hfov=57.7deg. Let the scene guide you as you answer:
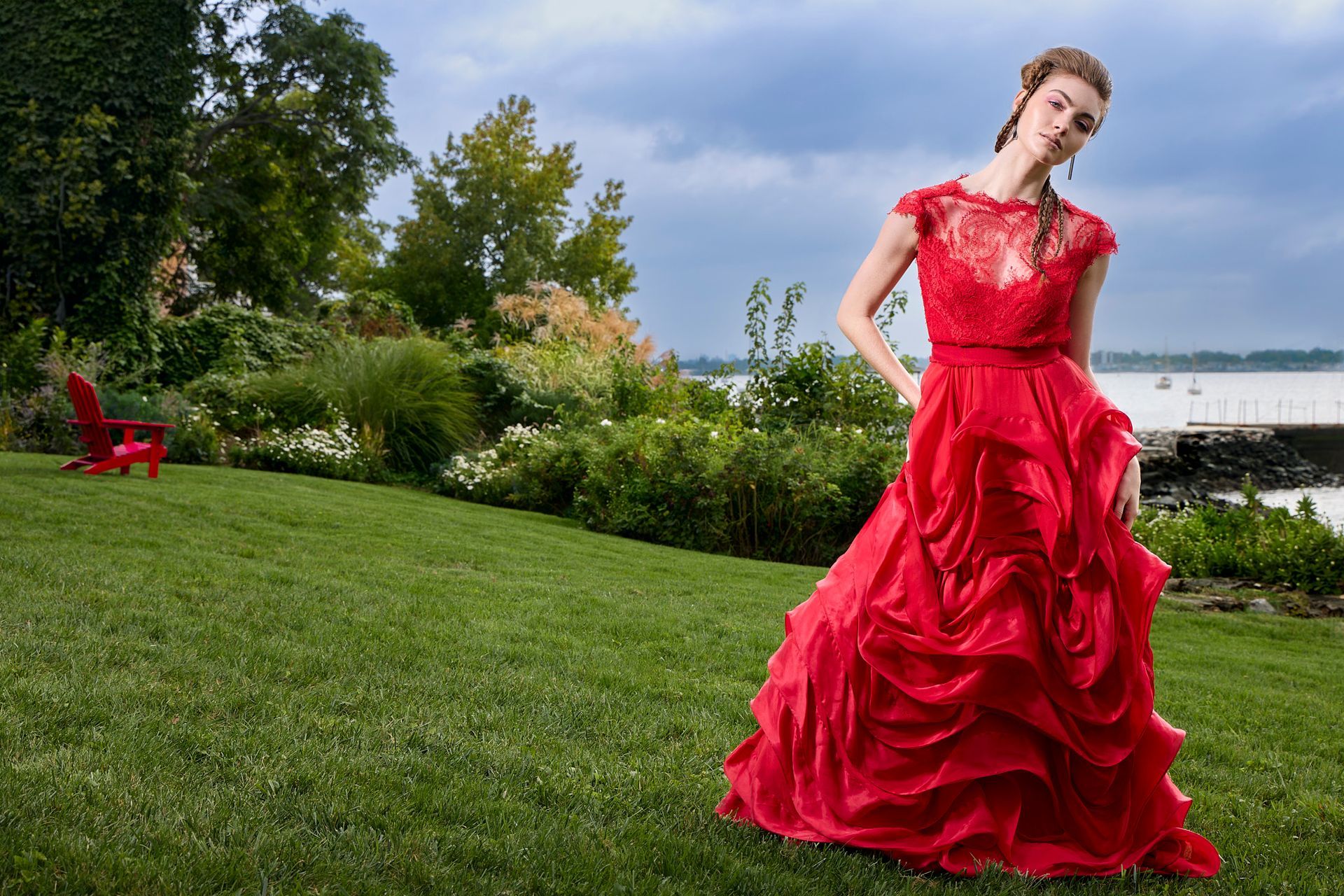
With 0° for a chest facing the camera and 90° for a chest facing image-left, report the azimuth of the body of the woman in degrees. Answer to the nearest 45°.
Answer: approximately 0°

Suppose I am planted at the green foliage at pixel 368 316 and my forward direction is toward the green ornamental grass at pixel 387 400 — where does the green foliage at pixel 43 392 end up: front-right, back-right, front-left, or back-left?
front-right

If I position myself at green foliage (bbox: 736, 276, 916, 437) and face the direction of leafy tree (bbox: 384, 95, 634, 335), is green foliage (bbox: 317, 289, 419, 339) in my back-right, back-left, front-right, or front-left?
front-left

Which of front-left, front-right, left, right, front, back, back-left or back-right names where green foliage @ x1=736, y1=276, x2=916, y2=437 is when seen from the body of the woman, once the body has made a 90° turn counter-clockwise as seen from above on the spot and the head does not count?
left

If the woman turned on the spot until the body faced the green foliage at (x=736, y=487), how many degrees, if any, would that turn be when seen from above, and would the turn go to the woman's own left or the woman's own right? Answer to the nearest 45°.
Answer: approximately 180°

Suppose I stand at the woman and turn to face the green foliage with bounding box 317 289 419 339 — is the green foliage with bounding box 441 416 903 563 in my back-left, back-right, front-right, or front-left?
front-right

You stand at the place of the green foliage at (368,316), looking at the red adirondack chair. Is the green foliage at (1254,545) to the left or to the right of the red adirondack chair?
left

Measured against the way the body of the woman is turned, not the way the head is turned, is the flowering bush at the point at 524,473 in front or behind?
behind

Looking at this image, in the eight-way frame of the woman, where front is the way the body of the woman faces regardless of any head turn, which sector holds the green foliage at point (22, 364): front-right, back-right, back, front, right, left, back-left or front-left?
back-right

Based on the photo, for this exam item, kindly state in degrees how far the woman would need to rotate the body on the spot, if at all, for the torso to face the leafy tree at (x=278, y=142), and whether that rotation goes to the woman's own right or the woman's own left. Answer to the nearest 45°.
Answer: approximately 135° to the woman's own right

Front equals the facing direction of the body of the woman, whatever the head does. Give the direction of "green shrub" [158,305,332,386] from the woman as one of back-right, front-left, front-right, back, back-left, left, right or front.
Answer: back-right
